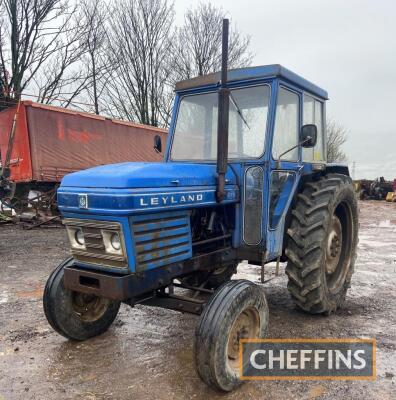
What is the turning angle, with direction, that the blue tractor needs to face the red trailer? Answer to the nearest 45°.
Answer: approximately 90° to its right

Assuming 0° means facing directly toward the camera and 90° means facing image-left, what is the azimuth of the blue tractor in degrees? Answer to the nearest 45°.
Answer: approximately 45°
